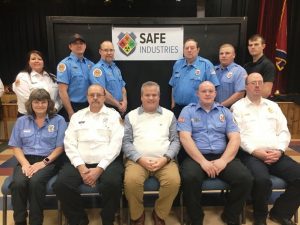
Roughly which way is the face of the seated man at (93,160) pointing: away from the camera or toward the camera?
toward the camera

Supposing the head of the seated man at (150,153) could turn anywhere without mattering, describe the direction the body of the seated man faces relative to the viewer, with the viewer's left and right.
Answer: facing the viewer

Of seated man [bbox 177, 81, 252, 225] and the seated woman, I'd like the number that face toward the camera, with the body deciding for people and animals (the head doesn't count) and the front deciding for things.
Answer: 2

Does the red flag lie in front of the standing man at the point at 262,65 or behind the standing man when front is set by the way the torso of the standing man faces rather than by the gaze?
behind

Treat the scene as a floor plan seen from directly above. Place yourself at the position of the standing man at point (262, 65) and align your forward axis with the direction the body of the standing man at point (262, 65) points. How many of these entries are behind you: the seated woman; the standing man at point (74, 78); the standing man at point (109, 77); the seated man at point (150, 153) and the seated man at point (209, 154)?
0

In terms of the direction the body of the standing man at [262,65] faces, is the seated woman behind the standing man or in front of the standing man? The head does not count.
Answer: in front

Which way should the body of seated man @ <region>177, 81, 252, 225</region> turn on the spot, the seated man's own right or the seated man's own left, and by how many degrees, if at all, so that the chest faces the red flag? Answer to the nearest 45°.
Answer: approximately 180°

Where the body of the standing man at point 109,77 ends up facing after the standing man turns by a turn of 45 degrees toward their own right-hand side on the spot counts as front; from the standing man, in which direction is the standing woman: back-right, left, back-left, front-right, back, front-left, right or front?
right

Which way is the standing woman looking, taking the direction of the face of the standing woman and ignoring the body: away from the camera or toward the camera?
toward the camera

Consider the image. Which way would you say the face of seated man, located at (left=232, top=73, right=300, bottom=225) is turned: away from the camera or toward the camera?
toward the camera

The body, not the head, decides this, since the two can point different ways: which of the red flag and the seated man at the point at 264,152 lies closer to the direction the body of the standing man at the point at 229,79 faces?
the seated man

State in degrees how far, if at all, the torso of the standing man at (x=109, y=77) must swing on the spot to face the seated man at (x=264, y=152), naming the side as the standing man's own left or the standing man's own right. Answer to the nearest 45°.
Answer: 0° — they already face them

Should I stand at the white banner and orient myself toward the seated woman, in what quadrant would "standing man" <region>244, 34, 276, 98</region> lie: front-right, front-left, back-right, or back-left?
back-left

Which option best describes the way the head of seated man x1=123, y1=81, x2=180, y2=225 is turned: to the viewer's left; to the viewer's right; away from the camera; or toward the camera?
toward the camera

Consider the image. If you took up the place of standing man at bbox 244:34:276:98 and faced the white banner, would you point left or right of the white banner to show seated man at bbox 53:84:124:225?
left

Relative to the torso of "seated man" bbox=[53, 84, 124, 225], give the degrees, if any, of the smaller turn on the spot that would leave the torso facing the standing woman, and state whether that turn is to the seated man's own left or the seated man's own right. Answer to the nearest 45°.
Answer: approximately 135° to the seated man's own right

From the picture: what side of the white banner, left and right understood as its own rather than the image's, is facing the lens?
front

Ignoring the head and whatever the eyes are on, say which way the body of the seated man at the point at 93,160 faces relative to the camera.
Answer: toward the camera
